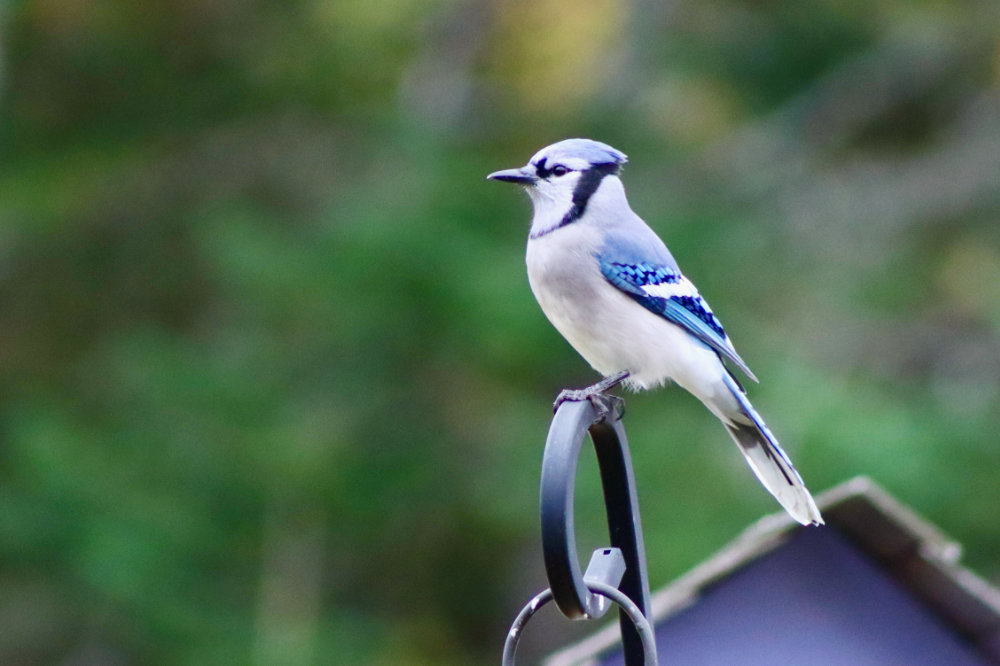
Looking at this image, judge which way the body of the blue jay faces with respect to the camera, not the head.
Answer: to the viewer's left

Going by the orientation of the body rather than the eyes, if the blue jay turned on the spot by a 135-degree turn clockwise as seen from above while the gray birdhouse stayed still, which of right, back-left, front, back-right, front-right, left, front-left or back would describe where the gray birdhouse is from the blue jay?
front
